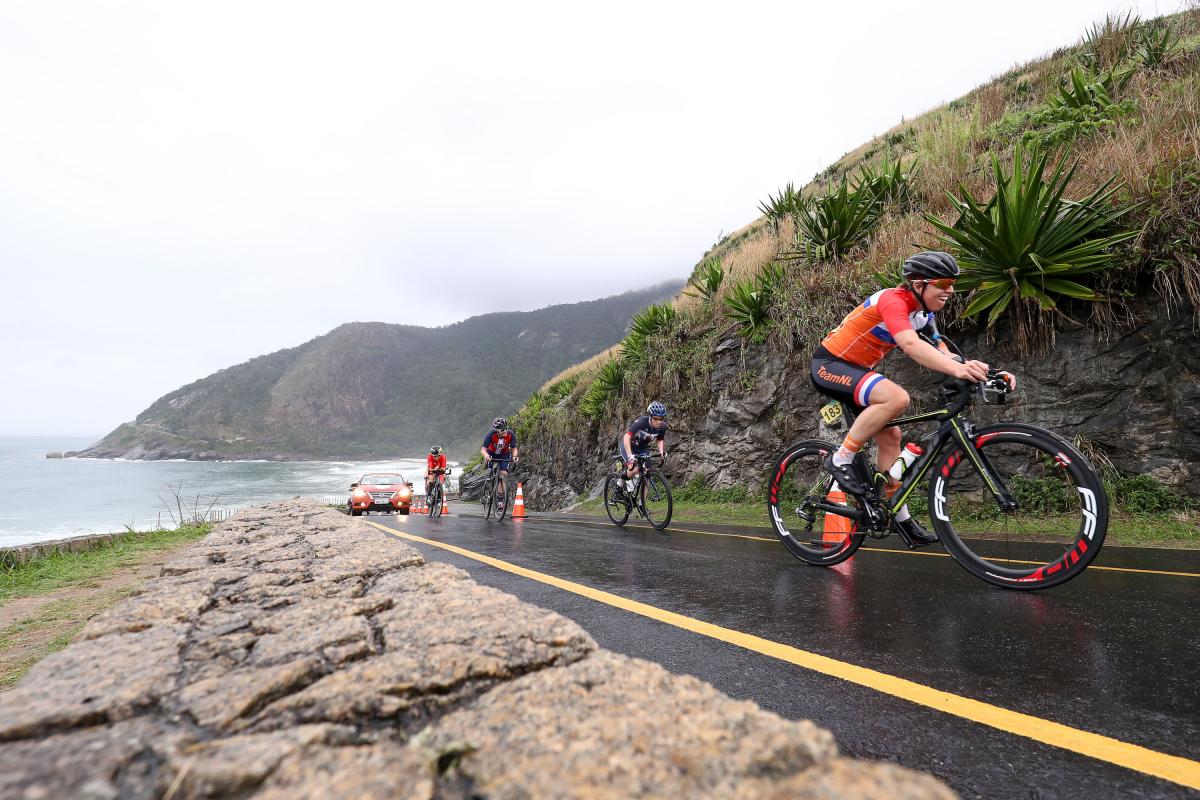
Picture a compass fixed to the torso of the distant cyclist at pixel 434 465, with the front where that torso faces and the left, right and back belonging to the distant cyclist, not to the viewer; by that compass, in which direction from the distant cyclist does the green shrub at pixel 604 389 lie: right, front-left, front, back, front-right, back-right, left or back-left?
left

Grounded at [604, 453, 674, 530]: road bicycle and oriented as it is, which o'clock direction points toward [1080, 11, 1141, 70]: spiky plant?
The spiky plant is roughly at 10 o'clock from the road bicycle.

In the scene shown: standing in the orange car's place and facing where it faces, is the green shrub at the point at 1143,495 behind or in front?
in front

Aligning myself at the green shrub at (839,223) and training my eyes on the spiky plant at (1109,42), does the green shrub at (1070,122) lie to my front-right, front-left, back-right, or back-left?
front-right

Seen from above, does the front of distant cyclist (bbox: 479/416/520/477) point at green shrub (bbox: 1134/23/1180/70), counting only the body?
no

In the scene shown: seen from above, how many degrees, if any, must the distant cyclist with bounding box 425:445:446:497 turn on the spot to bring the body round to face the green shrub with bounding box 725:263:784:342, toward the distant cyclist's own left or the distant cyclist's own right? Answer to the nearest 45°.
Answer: approximately 45° to the distant cyclist's own left

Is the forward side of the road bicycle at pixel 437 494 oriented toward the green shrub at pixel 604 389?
no

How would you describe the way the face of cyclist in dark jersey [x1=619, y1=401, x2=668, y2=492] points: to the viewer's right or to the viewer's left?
to the viewer's right

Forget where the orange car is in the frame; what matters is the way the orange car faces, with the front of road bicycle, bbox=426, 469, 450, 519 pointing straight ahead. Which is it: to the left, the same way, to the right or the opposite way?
the same way

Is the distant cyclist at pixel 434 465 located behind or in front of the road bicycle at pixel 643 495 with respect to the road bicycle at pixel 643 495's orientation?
behind

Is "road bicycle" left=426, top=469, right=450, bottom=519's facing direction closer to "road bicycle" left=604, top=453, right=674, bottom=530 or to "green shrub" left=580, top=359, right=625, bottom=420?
the road bicycle

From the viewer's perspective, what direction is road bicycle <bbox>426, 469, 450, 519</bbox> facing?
toward the camera

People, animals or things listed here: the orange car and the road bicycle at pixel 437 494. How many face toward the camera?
2

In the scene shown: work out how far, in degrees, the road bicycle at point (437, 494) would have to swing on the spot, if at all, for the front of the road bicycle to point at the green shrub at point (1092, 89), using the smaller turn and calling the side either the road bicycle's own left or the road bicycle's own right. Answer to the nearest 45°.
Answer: approximately 45° to the road bicycle's own left

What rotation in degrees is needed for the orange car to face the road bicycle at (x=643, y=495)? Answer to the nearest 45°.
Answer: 0° — it already faces it

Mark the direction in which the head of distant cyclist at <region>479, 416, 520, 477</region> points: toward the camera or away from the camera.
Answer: toward the camera

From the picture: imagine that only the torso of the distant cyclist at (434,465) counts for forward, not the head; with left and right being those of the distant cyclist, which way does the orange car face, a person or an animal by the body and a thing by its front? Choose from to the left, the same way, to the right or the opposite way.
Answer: the same way

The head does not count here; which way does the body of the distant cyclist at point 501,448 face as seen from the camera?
toward the camera

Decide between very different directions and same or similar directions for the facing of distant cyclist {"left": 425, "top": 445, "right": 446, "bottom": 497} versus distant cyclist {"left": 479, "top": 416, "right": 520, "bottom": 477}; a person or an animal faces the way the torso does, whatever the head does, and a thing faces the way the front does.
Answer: same or similar directions

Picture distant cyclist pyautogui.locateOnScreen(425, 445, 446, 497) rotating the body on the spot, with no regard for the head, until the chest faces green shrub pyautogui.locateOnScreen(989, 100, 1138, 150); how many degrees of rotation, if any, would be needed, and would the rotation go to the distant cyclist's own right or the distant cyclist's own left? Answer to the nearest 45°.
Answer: approximately 45° to the distant cyclist's own left

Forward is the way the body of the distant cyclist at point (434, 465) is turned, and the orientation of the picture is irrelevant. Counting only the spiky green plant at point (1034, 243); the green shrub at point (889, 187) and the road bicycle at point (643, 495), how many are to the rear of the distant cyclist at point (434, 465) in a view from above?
0
